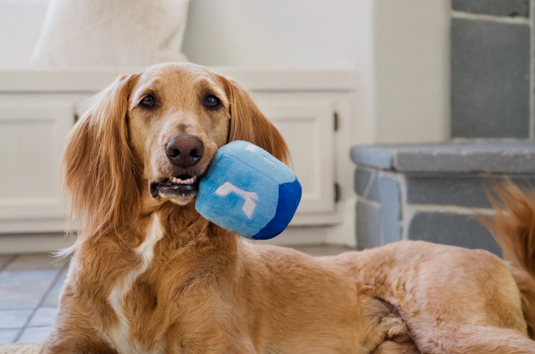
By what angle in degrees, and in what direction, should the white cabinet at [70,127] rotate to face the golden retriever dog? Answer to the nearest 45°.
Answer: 0° — it already faces it

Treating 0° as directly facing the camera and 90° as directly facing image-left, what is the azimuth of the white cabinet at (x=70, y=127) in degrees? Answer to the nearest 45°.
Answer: approximately 0°

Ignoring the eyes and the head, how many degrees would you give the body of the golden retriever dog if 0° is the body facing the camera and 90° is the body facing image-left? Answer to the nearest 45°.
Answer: approximately 45°

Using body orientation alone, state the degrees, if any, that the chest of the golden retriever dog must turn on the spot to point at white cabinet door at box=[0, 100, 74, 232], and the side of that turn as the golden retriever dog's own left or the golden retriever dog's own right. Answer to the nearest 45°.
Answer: approximately 90° to the golden retriever dog's own right

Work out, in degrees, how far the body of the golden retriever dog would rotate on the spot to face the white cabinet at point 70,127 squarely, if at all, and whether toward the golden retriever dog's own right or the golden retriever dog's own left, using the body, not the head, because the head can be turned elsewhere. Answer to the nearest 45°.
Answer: approximately 90° to the golden retriever dog's own right
